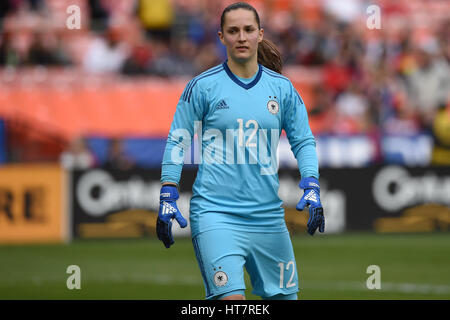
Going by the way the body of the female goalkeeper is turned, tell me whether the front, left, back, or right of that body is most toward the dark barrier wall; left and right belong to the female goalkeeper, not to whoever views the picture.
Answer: back

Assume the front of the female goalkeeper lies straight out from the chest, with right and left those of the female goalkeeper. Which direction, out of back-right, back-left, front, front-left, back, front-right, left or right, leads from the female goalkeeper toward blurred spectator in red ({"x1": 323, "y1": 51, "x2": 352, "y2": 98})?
back

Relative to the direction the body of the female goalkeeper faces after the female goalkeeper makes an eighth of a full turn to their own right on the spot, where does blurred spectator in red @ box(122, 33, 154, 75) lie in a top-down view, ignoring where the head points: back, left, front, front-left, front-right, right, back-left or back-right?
back-right

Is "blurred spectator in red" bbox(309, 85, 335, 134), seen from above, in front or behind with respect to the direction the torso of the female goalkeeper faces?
behind

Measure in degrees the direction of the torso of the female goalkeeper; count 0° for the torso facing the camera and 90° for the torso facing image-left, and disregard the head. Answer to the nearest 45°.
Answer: approximately 0°
